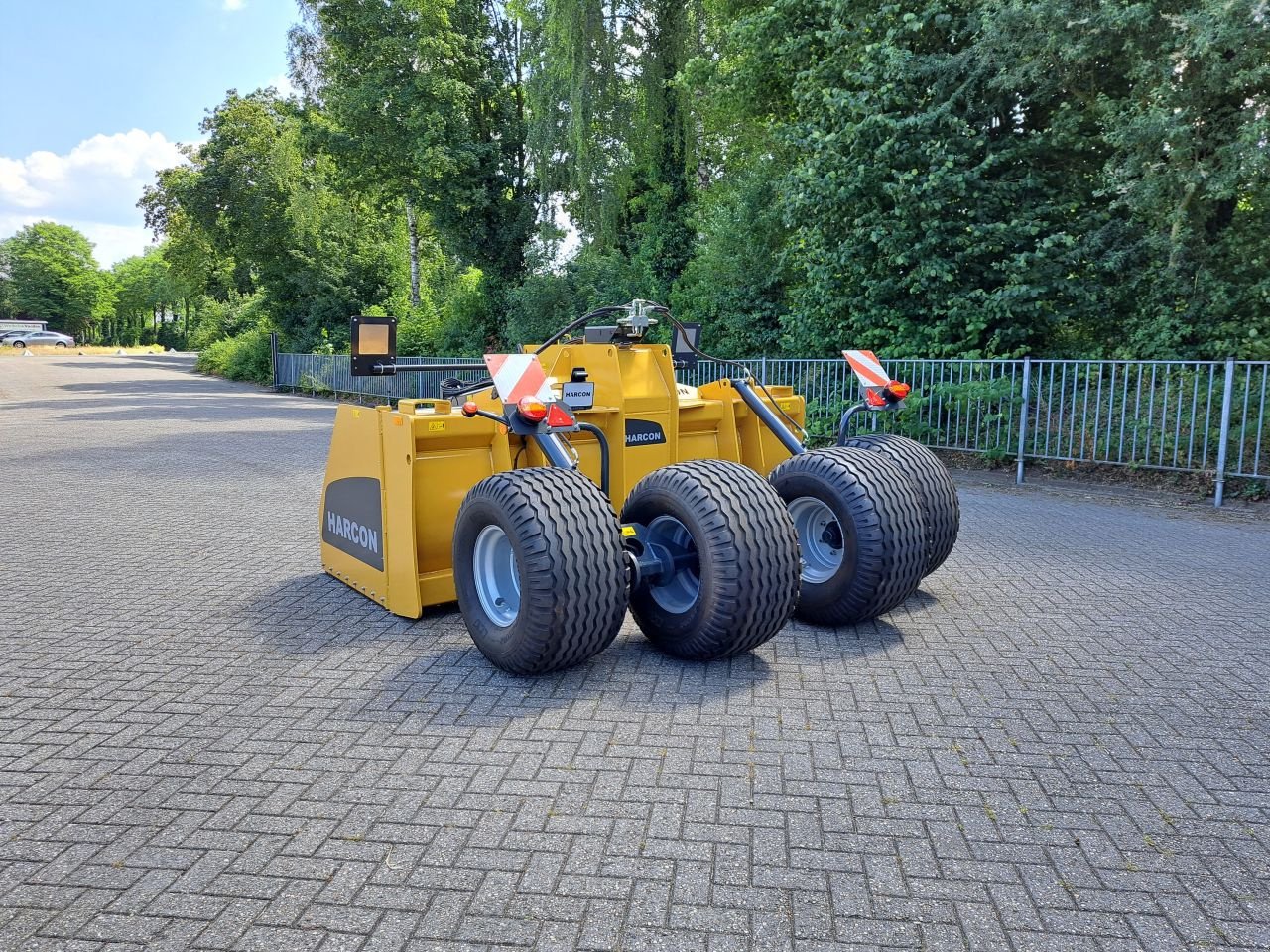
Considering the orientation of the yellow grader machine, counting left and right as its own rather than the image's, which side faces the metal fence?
right

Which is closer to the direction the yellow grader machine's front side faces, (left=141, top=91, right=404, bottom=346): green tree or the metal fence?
the green tree

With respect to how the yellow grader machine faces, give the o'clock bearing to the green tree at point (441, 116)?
The green tree is roughly at 1 o'clock from the yellow grader machine.

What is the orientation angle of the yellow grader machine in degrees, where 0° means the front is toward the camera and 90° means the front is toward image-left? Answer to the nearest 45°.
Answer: approximately 135°

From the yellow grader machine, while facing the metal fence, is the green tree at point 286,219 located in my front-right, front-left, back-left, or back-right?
front-left

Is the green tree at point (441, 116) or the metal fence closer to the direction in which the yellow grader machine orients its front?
the green tree
